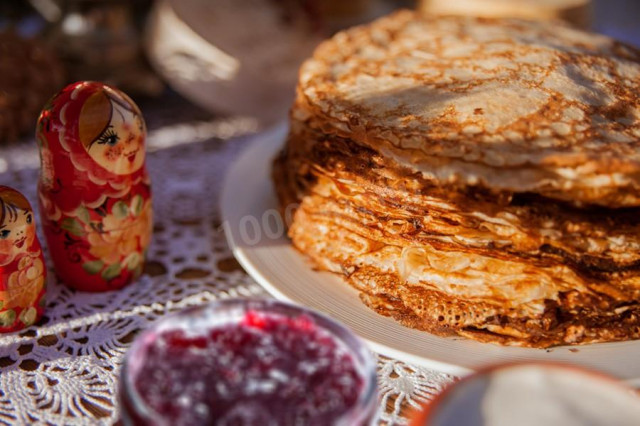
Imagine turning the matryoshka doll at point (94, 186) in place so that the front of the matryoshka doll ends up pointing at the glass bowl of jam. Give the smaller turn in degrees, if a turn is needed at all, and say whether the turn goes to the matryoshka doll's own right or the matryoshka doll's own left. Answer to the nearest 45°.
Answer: approximately 45° to the matryoshka doll's own right

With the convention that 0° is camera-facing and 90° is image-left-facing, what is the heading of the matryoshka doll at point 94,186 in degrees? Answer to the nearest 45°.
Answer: approximately 315°

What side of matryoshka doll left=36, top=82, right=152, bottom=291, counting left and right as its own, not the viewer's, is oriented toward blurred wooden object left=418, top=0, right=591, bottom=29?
left

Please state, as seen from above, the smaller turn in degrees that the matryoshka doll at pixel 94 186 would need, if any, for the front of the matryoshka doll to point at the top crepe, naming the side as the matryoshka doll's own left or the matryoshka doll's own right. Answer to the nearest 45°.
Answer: approximately 45° to the matryoshka doll's own left

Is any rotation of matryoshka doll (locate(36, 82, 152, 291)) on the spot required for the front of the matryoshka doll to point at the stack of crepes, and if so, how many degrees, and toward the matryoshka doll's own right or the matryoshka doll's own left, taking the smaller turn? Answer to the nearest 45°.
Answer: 0° — it already faces it

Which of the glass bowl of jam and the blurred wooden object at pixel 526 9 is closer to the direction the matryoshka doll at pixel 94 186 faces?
the glass bowl of jam
